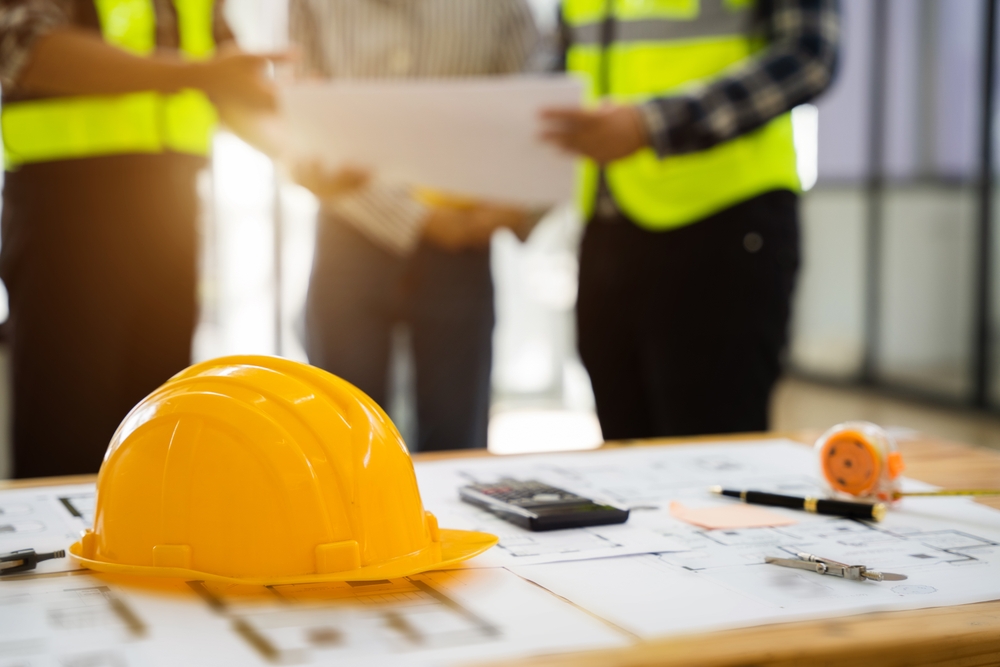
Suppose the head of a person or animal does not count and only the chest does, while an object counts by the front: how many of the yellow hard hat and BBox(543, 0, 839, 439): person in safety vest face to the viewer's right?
1

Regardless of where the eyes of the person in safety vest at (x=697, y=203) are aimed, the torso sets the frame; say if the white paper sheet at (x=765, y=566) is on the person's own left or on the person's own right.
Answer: on the person's own left

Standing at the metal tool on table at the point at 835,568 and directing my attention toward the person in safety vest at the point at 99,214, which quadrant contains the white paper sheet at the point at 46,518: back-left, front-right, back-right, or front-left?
front-left

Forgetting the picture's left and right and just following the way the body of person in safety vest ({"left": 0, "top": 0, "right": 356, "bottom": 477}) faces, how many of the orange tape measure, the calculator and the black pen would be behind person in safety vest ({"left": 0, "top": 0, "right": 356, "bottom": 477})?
0

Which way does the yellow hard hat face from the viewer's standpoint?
to the viewer's right

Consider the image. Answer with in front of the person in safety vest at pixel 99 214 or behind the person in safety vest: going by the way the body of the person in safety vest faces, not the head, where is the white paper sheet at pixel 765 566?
in front

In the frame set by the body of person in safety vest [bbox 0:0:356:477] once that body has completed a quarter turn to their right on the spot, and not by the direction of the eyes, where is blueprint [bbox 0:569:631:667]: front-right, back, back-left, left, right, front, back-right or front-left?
front-left

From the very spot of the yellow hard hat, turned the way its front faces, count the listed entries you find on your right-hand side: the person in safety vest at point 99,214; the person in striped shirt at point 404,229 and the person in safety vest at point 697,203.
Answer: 0

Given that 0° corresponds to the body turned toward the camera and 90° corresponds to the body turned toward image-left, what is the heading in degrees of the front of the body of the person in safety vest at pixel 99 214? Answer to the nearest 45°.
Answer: approximately 315°

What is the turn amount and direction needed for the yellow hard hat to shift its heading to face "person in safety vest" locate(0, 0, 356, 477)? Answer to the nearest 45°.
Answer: approximately 90° to its left

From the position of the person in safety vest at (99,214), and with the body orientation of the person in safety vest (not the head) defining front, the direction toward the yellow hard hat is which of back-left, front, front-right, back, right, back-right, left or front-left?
front-right

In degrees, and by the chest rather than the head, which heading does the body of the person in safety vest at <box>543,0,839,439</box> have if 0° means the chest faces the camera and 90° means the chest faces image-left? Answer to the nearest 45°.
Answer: approximately 45°
